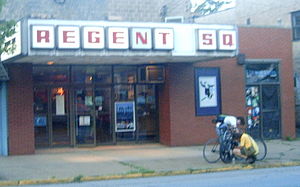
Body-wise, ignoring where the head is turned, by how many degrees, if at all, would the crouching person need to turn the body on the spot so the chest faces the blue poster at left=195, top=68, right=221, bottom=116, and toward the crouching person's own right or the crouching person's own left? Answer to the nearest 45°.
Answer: approximately 90° to the crouching person's own right

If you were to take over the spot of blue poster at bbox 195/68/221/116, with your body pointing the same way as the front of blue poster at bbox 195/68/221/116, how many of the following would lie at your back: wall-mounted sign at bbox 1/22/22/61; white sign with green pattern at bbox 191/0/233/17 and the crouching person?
1

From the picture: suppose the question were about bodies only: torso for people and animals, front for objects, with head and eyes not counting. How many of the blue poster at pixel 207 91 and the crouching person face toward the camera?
1

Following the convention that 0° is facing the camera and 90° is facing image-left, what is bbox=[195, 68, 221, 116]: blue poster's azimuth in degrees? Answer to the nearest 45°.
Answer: approximately 0°

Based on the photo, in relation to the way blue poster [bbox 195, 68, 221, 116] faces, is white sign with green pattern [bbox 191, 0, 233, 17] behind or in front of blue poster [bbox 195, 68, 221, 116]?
behind

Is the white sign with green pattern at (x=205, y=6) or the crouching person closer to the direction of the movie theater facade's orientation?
the crouching person

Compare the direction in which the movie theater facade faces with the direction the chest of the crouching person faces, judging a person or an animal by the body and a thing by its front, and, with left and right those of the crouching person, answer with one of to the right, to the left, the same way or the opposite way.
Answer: to the left

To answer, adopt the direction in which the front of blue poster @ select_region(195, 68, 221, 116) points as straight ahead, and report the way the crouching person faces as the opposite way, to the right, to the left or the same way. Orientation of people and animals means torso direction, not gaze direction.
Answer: to the right

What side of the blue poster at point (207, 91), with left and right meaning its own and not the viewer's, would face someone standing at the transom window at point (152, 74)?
right

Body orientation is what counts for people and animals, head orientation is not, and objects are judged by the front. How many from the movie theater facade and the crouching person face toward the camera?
1

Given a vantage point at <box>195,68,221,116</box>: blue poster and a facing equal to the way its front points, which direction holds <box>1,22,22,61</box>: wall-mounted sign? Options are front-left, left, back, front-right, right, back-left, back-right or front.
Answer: front-right

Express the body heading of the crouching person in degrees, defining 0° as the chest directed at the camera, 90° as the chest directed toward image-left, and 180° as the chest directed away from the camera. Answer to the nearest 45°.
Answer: approximately 90°
